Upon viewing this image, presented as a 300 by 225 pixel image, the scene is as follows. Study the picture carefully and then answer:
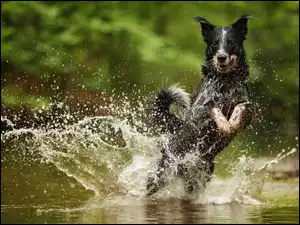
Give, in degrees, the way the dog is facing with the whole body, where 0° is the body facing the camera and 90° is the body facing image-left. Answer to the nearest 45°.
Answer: approximately 315°
